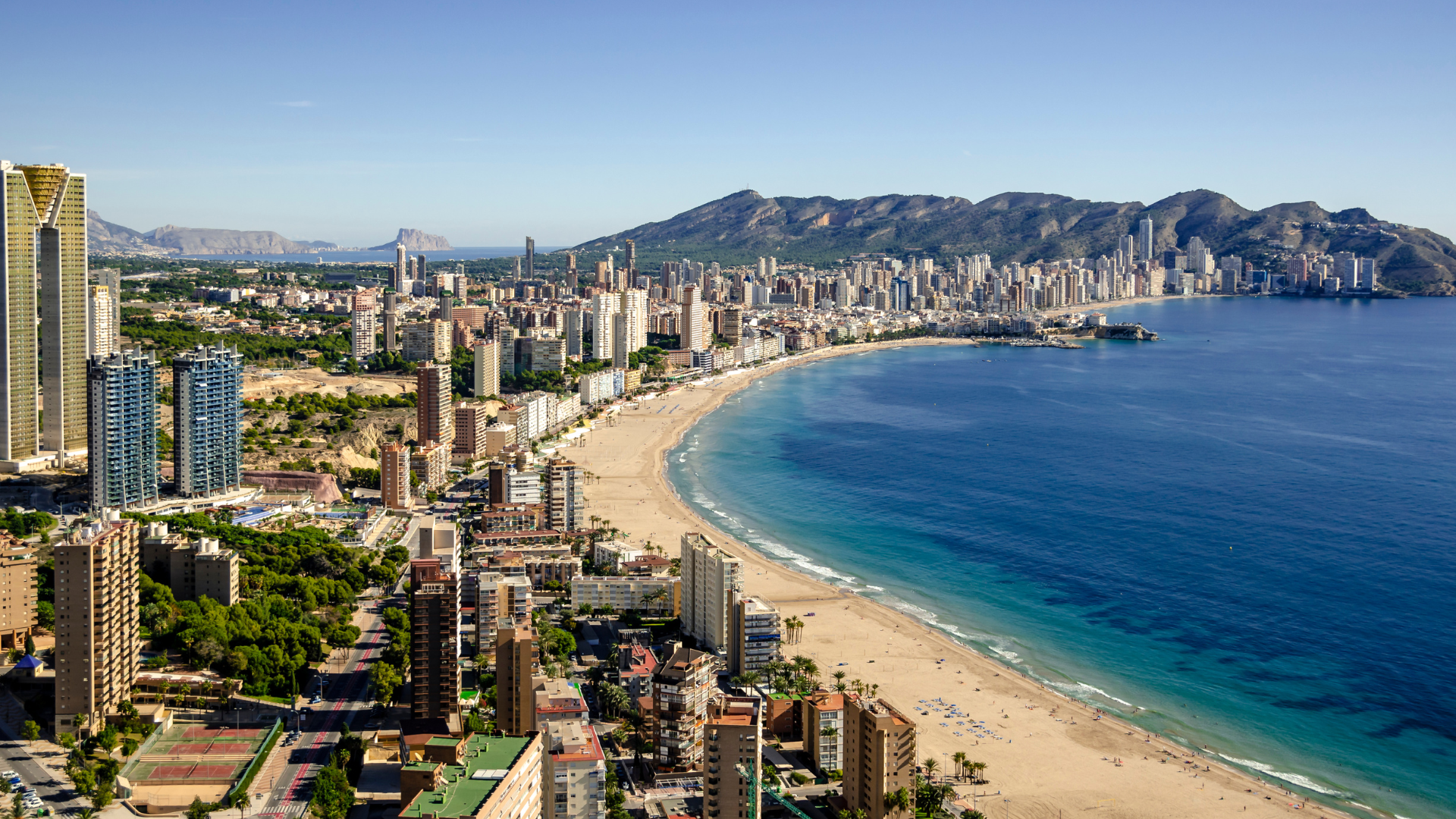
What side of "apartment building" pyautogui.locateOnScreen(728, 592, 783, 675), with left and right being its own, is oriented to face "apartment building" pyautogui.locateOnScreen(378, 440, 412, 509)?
back

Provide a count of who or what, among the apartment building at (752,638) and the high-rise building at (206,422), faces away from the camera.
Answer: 0
